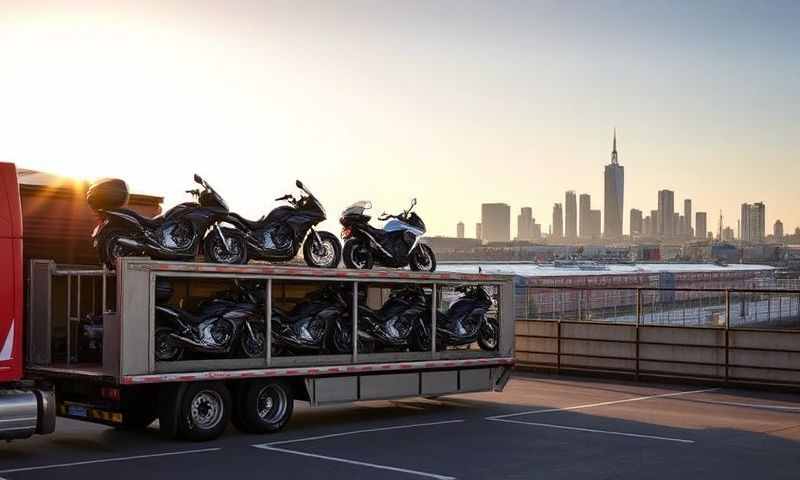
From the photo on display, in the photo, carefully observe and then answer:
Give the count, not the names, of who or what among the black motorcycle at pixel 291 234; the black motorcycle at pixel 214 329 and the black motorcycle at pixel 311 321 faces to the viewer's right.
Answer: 3

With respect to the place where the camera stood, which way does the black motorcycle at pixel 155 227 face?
facing to the right of the viewer

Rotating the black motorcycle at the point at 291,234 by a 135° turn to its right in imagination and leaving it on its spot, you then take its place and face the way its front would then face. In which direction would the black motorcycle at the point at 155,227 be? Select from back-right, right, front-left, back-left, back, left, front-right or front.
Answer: front

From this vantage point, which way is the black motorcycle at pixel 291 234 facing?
to the viewer's right

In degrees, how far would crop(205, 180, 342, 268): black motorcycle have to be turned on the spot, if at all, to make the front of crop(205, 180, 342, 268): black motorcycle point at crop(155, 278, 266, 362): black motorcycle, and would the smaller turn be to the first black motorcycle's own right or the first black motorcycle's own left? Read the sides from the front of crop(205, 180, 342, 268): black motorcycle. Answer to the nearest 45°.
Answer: approximately 135° to the first black motorcycle's own right

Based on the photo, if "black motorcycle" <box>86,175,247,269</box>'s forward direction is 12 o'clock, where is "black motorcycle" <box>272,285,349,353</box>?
"black motorcycle" <box>272,285,349,353</box> is roughly at 11 o'clock from "black motorcycle" <box>86,175,247,269</box>.

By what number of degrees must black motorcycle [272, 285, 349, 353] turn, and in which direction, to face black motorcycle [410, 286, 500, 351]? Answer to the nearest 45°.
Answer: approximately 45° to its left

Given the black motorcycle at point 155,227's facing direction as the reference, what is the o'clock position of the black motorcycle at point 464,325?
the black motorcycle at point 464,325 is roughly at 11 o'clock from the black motorcycle at point 155,227.

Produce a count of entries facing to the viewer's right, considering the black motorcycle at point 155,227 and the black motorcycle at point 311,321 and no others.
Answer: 2

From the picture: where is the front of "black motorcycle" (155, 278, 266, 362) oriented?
to the viewer's right

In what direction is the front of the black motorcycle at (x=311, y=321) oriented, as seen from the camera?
facing to the right of the viewer

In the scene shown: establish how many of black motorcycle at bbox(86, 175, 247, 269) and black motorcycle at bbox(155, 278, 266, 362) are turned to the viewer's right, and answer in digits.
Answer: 2

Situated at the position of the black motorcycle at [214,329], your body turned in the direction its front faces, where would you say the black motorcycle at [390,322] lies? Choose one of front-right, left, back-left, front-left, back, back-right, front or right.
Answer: front-left

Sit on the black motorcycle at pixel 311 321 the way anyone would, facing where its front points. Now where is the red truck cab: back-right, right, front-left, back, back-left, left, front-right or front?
back-right
